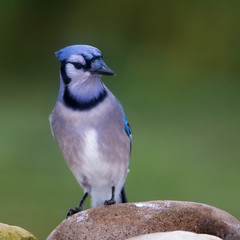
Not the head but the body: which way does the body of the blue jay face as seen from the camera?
toward the camera
